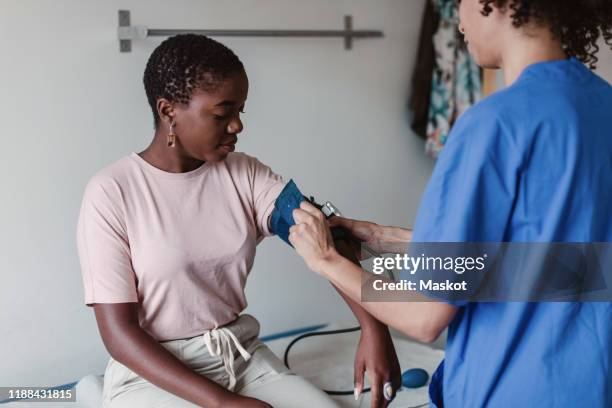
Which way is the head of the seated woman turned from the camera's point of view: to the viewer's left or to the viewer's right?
to the viewer's right

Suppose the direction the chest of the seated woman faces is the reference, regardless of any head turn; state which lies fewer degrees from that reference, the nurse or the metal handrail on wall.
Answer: the nurse

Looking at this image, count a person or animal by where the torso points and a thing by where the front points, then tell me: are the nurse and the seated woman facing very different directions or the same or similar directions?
very different directions

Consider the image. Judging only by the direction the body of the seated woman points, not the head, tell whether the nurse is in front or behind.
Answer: in front

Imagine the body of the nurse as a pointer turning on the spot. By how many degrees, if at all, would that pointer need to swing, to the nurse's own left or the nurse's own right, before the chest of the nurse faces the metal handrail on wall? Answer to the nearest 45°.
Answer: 0° — they already face it

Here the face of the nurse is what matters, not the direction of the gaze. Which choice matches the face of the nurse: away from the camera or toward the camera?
away from the camera

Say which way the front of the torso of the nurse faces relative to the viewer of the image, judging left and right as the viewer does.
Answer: facing away from the viewer and to the left of the viewer

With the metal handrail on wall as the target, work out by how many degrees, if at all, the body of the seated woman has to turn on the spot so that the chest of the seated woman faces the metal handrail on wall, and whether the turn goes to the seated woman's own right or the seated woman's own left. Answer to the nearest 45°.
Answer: approximately 135° to the seated woman's own left

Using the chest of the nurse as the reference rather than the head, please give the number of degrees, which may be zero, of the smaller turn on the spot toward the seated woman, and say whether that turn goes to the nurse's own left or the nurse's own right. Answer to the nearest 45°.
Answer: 0° — they already face them

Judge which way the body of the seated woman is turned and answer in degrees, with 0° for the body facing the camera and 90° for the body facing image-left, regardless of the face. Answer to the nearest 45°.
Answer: approximately 315°

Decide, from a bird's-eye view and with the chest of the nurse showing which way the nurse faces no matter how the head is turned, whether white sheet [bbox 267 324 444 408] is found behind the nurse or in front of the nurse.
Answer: in front
